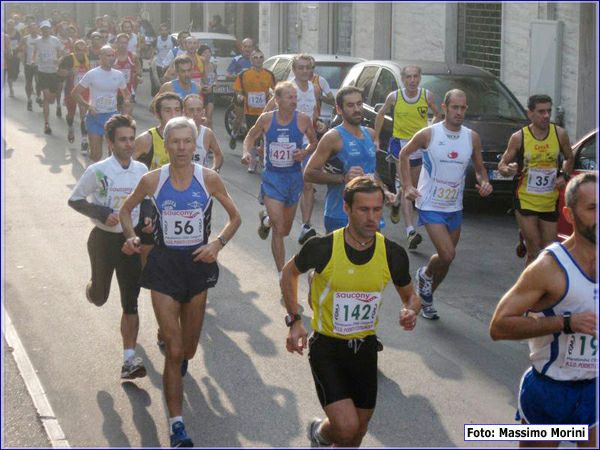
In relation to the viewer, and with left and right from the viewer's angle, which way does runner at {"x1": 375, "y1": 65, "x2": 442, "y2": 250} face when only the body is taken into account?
facing the viewer

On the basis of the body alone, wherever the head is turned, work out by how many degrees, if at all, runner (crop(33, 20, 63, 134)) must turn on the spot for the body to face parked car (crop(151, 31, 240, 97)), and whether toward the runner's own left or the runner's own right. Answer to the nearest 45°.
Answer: approximately 135° to the runner's own left

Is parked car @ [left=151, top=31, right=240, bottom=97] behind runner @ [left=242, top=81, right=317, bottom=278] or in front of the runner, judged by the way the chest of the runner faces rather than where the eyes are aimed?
behind

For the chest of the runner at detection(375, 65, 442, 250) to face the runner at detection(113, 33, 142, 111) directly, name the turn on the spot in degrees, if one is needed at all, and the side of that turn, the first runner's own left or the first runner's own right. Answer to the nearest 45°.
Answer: approximately 135° to the first runner's own right

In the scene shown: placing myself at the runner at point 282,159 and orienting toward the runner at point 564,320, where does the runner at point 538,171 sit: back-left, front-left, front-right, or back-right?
front-left

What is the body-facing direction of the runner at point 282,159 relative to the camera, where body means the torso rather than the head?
toward the camera

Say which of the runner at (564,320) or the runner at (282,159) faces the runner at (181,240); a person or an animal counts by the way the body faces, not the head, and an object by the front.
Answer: the runner at (282,159)

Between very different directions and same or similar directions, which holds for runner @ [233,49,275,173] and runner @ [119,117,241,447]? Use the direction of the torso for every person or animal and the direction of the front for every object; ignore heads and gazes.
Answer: same or similar directions

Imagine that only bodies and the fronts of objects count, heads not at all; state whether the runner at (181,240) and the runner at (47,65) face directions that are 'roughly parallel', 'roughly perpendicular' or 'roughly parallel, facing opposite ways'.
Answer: roughly parallel

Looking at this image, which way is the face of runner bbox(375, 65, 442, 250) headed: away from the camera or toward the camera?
toward the camera

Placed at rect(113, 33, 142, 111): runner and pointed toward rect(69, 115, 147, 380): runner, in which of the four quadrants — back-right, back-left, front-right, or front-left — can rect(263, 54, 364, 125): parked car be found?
front-left

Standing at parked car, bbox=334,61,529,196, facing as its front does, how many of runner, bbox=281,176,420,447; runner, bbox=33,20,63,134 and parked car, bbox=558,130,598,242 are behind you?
1
